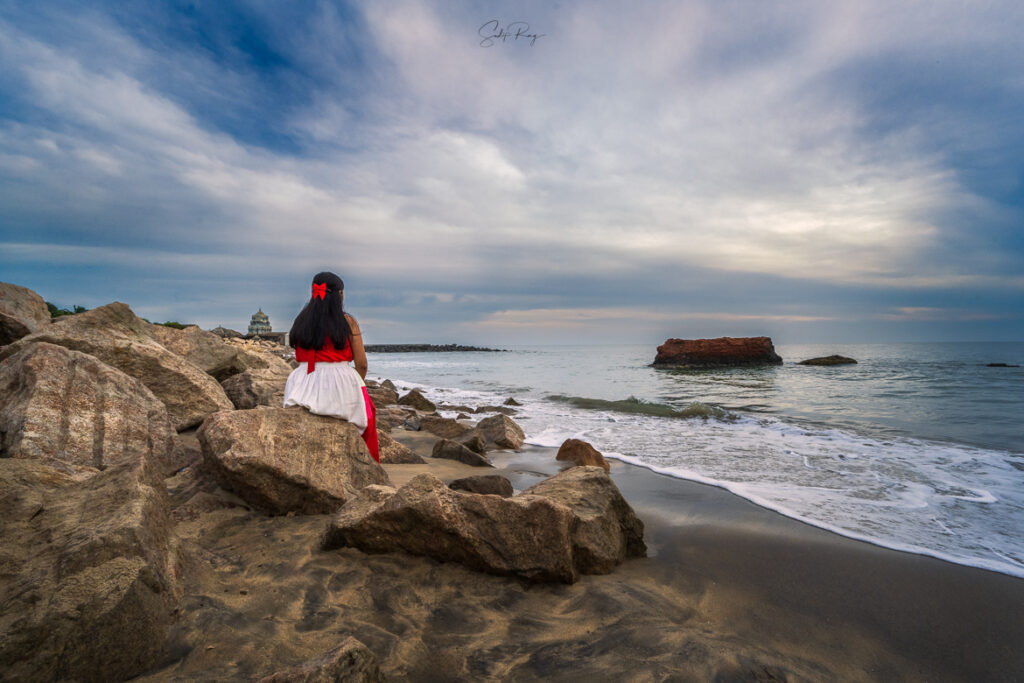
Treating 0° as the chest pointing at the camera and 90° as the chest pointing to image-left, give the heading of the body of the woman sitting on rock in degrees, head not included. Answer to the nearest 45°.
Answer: approximately 225°

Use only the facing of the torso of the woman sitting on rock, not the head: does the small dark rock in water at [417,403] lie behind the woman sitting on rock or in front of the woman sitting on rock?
in front

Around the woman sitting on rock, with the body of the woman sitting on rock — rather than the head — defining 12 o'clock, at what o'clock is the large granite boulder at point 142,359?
The large granite boulder is roughly at 9 o'clock from the woman sitting on rock.

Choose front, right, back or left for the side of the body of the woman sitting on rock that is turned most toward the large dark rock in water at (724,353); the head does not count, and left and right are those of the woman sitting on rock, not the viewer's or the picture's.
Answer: front

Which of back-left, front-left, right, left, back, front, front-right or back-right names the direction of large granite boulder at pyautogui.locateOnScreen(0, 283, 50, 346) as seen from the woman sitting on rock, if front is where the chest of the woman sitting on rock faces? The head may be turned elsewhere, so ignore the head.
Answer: left

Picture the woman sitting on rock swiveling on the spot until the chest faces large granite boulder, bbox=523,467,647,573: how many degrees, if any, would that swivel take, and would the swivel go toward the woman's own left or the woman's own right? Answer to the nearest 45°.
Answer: approximately 90° to the woman's own right

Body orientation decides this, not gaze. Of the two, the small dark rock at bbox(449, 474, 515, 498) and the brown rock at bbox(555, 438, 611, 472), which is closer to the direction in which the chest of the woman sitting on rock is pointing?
the brown rock

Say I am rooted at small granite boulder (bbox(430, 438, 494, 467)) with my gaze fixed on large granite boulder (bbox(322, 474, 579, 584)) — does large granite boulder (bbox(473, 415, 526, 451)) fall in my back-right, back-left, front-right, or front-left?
back-left

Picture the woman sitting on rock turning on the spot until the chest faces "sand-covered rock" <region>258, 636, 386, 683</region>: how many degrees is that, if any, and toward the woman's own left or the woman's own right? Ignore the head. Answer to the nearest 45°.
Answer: approximately 135° to the woman's own right

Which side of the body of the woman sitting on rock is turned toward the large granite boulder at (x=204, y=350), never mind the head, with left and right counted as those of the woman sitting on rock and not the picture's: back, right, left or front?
left

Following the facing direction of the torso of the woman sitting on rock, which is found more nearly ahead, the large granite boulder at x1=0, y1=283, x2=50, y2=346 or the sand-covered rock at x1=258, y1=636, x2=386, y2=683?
the large granite boulder

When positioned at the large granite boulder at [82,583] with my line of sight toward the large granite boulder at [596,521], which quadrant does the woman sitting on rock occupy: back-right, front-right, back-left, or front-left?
front-left

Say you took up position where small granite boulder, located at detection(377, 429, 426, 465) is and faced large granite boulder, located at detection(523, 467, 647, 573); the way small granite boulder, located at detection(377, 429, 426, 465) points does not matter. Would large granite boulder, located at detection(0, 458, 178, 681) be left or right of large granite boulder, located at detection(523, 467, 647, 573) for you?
right

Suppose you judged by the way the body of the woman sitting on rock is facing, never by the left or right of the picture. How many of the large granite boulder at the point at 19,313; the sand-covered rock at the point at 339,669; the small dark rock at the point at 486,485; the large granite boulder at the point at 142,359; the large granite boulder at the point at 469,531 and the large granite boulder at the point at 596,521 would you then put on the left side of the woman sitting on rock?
2

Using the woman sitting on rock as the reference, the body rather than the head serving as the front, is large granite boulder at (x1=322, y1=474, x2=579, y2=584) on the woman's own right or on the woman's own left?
on the woman's own right
